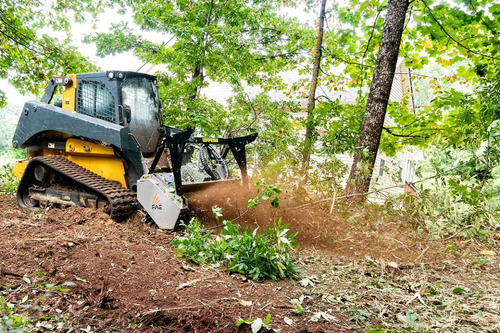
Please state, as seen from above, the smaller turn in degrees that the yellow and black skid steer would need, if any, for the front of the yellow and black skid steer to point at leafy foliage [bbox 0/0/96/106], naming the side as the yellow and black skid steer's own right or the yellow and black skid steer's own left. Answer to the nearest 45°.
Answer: approximately 180°

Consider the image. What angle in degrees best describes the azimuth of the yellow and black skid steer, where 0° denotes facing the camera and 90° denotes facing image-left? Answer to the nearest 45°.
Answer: approximately 315°

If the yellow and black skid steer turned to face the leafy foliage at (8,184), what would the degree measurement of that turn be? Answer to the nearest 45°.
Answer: approximately 180°

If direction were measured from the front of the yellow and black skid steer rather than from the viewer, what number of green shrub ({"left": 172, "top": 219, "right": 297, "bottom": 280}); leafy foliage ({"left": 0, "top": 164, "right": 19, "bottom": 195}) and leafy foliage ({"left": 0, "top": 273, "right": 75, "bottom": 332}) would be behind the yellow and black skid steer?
1

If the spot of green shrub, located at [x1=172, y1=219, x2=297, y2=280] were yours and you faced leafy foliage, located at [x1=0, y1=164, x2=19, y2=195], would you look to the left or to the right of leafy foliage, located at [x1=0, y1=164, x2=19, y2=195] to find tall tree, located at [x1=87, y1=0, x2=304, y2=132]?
right

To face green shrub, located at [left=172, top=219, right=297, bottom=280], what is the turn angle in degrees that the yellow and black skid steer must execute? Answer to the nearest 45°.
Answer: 0° — it already faces it

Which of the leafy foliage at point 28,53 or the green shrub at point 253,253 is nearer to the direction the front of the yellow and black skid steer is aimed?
the green shrub

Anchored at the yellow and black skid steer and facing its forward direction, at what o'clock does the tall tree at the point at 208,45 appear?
The tall tree is roughly at 9 o'clock from the yellow and black skid steer.
